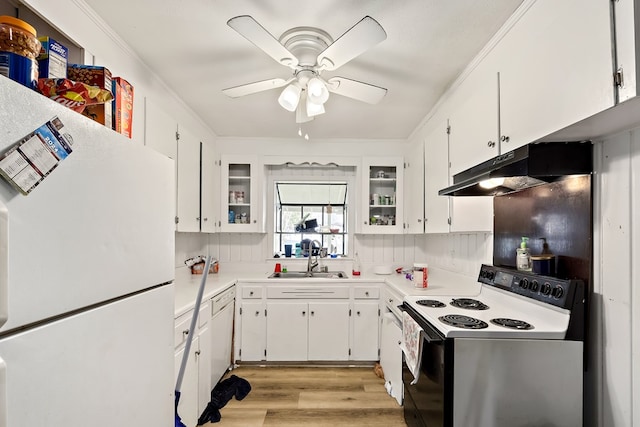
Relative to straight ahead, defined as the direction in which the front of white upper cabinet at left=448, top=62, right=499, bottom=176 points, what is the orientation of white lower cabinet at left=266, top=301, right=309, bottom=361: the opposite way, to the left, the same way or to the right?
to the left

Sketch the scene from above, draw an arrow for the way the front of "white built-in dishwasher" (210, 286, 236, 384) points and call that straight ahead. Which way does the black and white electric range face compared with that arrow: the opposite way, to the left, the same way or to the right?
the opposite way

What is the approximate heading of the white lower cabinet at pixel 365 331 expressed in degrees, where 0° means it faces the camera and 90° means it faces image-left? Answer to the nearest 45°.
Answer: approximately 0°

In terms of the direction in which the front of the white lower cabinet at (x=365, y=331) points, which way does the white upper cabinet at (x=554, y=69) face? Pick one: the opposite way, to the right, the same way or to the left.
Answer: to the right

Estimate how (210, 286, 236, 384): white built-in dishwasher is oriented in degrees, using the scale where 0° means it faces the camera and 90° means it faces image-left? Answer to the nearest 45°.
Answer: approximately 270°

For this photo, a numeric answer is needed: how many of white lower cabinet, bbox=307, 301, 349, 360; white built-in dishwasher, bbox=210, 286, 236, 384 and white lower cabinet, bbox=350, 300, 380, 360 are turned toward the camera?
2

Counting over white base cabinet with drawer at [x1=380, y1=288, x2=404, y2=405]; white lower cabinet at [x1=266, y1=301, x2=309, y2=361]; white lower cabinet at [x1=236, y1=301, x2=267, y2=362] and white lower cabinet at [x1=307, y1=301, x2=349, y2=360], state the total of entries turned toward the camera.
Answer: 3

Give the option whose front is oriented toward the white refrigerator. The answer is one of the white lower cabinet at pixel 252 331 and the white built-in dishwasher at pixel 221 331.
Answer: the white lower cabinet at pixel 252 331

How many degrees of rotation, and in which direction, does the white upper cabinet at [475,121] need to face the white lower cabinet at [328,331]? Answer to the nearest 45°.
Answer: approximately 90° to its right
